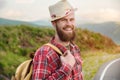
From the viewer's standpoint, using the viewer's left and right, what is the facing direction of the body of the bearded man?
facing the viewer and to the right of the viewer

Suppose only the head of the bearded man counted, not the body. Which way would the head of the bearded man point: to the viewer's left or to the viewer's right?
to the viewer's right
